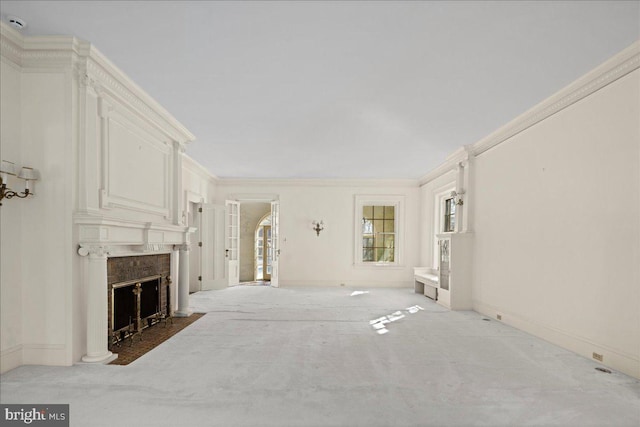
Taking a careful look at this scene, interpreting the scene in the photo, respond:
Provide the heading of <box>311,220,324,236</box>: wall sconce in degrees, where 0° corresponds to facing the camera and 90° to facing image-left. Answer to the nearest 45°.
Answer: approximately 0°

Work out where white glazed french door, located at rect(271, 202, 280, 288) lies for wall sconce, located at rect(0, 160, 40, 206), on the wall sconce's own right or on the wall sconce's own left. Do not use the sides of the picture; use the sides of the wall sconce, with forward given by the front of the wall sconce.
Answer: on the wall sconce's own left

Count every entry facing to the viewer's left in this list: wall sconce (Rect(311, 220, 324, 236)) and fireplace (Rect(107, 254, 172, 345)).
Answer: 0

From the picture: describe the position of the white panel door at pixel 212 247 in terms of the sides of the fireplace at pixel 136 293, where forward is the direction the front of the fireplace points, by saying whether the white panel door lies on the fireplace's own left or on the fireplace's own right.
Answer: on the fireplace's own left

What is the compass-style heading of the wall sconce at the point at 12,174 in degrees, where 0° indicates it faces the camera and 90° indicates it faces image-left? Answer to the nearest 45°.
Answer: approximately 315°
